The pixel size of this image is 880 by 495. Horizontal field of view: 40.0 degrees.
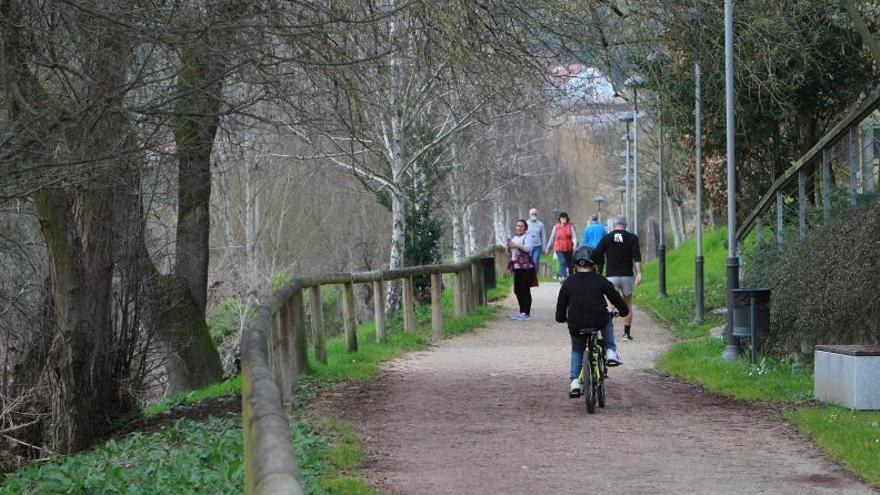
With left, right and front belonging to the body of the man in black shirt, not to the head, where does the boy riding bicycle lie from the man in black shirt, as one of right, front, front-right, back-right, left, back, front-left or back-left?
back

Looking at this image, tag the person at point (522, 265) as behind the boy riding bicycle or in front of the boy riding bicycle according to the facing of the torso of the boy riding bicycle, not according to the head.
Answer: in front

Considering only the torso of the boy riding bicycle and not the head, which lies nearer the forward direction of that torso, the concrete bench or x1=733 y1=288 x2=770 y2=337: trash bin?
the trash bin

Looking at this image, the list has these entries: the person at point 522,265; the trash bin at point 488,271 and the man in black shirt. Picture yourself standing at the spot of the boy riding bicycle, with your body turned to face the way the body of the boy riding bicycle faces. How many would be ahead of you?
3

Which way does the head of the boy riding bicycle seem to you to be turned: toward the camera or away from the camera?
away from the camera

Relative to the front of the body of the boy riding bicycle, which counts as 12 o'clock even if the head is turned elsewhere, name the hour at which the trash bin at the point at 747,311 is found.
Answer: The trash bin is roughly at 1 o'clock from the boy riding bicycle.

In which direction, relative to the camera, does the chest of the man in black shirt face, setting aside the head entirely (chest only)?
away from the camera

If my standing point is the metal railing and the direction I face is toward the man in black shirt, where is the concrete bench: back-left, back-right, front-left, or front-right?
back-left

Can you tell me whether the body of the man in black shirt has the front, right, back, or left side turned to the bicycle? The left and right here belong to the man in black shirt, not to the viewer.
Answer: back

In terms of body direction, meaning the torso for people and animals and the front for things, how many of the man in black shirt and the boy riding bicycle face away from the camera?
2

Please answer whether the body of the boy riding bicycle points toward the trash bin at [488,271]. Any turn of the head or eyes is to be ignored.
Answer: yes

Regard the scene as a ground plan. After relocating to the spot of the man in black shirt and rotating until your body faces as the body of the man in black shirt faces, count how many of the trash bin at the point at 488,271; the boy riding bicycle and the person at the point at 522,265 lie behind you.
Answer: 1

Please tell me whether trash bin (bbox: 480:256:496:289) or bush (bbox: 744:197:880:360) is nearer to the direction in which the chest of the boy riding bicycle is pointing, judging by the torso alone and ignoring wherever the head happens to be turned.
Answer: the trash bin

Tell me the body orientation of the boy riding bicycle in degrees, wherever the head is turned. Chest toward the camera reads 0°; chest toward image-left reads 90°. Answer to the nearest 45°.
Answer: approximately 180°
